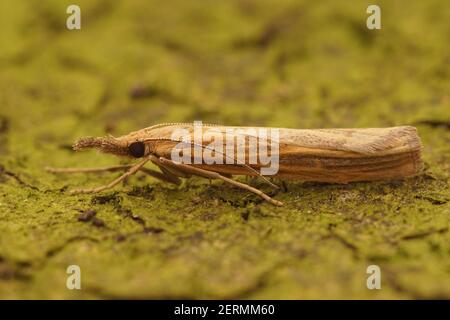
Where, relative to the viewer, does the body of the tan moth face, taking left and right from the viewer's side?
facing to the left of the viewer
